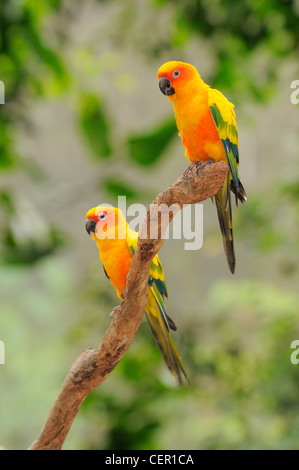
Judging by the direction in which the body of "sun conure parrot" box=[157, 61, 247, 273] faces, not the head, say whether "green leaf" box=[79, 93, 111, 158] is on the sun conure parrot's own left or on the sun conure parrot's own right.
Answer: on the sun conure parrot's own right

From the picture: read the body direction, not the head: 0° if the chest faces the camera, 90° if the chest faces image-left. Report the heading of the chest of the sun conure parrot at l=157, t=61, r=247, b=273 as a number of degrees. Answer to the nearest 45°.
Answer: approximately 45°
